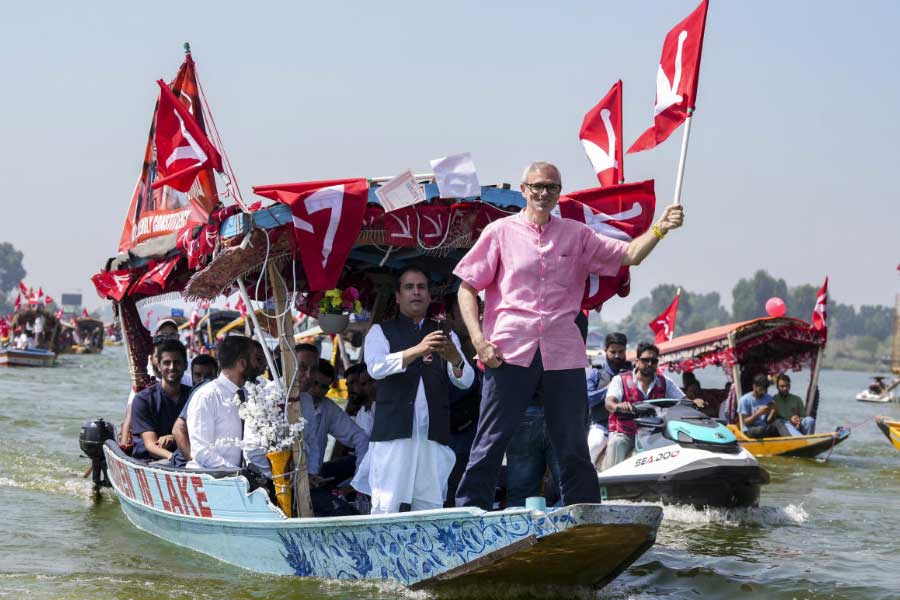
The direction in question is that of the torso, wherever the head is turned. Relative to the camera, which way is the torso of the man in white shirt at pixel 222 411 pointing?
to the viewer's right

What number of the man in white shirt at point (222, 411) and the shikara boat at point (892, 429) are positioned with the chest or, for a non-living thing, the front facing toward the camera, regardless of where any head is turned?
0

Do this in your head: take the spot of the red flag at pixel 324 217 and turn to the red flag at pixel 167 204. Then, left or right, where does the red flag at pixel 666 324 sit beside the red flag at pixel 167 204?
right

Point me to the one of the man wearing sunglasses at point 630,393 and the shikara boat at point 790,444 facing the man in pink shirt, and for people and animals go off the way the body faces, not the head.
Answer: the man wearing sunglasses

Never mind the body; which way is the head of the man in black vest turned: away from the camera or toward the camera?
toward the camera

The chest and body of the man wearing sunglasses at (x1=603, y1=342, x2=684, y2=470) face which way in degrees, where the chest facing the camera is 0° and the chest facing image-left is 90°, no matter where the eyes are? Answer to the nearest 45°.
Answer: approximately 0°

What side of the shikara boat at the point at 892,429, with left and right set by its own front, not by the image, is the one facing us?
left

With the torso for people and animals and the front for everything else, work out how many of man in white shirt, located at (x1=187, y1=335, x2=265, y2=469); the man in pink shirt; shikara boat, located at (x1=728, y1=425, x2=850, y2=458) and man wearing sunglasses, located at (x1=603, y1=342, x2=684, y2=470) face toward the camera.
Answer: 2

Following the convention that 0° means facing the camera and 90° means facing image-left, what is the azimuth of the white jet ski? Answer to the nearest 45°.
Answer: approximately 315°

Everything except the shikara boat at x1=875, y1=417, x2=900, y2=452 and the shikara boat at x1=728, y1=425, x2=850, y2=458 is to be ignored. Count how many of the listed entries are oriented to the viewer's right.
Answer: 1

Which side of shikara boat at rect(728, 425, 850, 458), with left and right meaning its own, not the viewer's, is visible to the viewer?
right

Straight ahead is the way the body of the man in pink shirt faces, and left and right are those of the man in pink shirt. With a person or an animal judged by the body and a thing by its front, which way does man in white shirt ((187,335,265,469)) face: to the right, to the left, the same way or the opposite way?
to the left

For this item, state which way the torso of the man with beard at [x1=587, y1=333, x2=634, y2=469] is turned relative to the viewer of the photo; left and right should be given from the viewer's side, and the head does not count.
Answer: facing the viewer and to the right of the viewer
